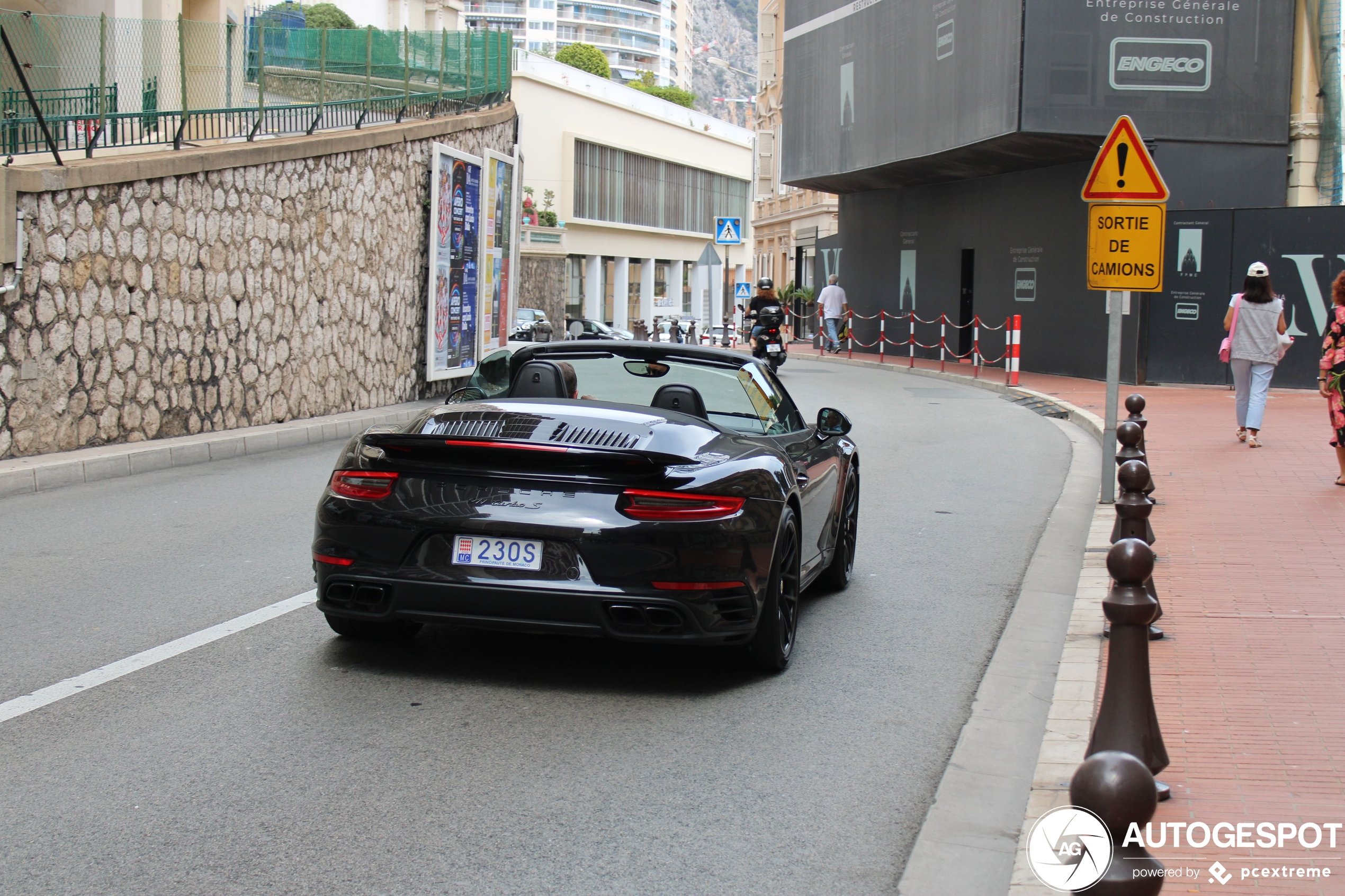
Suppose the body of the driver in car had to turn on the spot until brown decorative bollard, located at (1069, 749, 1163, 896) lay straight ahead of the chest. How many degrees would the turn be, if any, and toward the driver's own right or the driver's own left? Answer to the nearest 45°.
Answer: approximately 180°

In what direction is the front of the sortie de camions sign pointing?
toward the camera

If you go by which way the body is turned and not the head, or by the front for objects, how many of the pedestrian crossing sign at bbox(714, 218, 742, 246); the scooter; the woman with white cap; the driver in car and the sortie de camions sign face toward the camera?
2

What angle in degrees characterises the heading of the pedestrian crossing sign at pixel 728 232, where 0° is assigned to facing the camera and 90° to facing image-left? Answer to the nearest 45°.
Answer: approximately 0°

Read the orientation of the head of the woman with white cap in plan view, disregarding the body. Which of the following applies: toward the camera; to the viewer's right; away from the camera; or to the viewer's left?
away from the camera

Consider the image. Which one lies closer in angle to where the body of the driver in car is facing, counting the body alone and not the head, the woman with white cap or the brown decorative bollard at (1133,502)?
the woman with white cap

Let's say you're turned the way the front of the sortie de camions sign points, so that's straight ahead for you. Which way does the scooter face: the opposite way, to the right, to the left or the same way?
the opposite way

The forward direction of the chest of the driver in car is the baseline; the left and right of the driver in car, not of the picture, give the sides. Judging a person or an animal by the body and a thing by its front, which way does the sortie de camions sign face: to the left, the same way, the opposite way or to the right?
the opposite way

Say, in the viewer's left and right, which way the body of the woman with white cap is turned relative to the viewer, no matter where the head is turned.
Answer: facing away from the viewer

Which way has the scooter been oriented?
away from the camera

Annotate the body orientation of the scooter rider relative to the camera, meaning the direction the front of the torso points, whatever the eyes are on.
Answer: away from the camera

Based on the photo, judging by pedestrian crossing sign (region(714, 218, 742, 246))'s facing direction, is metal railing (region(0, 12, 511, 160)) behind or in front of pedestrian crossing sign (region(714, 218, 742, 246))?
in front

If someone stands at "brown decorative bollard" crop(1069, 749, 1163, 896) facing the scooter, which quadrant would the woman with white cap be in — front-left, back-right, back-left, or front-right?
front-right

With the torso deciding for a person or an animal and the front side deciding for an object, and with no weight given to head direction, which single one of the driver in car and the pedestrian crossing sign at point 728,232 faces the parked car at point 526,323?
the driver in car

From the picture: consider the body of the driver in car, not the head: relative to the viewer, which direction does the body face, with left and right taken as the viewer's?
facing away from the viewer
